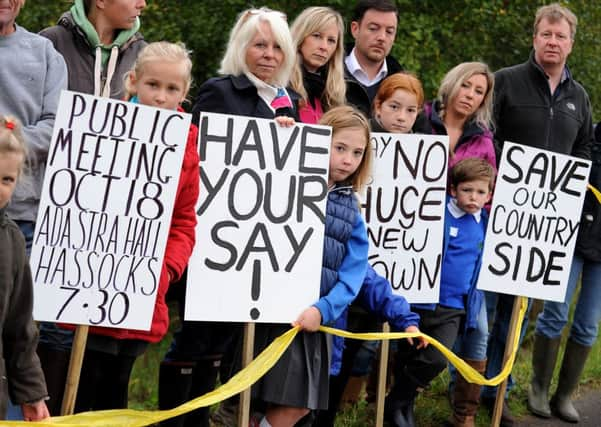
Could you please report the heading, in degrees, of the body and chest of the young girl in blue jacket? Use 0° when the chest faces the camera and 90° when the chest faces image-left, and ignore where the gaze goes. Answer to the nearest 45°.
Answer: approximately 45°

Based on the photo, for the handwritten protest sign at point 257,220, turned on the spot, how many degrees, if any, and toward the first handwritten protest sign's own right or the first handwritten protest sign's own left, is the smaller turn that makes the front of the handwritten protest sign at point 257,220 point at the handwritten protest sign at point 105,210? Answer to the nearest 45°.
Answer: approximately 45° to the first handwritten protest sign's own right
